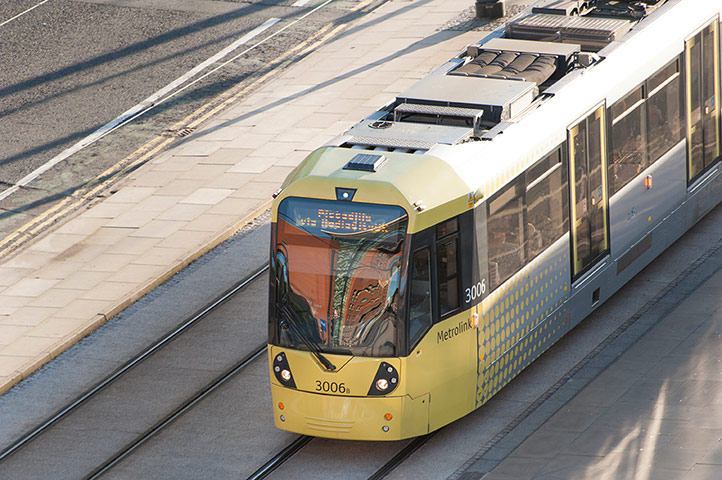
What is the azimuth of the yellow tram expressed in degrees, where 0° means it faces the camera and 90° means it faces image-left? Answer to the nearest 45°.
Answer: approximately 45°

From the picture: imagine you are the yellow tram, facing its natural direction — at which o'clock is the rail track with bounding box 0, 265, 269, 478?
The rail track is roughly at 2 o'clock from the yellow tram.
